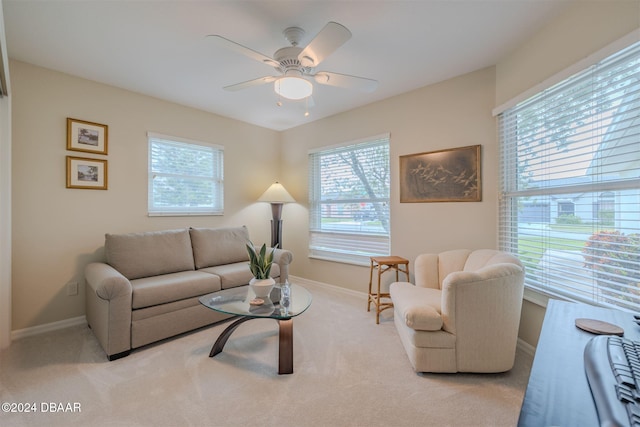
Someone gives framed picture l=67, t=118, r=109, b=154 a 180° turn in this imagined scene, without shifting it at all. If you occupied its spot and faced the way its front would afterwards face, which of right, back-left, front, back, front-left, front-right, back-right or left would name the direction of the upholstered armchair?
back

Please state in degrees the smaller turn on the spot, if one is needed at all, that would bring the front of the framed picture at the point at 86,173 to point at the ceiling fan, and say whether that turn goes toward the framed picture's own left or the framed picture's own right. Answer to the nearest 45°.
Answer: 0° — it already faces it

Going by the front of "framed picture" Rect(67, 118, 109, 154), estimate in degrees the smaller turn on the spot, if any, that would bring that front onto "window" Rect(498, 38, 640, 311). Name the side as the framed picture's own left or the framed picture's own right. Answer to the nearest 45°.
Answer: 0° — it already faces it

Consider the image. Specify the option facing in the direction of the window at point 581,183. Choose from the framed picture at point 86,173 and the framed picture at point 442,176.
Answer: the framed picture at point 86,173

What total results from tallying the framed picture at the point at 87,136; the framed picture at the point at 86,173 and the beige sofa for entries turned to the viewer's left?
0

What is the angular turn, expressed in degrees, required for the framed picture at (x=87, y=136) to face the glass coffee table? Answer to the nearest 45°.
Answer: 0° — it already faces it

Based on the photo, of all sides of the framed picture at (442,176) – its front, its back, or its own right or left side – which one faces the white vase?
front

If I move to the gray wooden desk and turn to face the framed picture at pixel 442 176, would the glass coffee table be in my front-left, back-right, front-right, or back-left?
front-left

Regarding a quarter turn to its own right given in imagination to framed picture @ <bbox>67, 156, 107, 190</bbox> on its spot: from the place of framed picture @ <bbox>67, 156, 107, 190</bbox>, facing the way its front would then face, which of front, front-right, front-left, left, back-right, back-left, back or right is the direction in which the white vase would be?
left

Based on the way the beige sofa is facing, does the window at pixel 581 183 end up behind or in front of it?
in front

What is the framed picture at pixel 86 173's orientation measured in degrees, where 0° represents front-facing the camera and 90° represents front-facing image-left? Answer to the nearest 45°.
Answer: approximately 315°

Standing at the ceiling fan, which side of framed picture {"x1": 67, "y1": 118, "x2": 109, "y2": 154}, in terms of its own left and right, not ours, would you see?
front

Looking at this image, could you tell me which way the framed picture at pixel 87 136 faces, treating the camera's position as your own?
facing the viewer and to the right of the viewer

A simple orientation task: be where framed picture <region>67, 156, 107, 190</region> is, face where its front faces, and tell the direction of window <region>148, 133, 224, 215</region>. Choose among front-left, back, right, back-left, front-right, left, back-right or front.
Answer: front-left

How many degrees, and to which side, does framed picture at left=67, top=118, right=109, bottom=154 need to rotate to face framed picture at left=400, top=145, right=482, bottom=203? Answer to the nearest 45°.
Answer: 0° — it already faces it

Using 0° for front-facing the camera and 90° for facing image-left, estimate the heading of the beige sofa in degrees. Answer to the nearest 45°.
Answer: approximately 315°

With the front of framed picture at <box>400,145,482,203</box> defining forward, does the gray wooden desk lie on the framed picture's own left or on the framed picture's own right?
on the framed picture's own left
